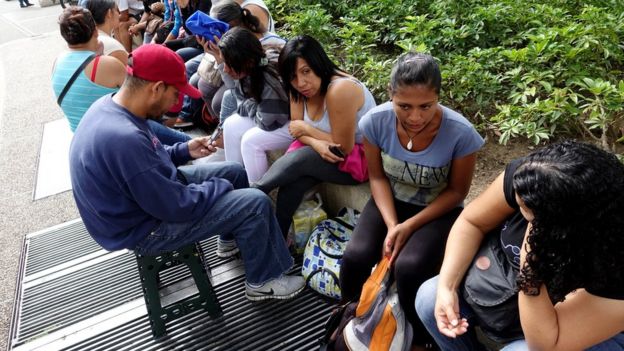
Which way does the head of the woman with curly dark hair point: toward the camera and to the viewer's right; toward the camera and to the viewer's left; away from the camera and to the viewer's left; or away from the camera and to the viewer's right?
away from the camera and to the viewer's left

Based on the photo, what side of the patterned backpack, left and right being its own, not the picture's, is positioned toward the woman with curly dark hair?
left

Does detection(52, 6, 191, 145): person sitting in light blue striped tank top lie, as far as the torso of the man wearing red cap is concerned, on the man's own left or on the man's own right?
on the man's own left

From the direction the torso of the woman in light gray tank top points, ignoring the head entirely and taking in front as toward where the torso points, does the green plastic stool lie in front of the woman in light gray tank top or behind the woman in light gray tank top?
in front

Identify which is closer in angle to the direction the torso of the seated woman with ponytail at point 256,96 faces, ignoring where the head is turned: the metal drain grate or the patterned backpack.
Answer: the metal drain grate

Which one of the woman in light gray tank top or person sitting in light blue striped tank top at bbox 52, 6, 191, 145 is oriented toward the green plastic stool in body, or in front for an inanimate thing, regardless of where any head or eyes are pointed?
the woman in light gray tank top

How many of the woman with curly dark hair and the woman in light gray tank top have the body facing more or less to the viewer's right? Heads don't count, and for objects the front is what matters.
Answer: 0

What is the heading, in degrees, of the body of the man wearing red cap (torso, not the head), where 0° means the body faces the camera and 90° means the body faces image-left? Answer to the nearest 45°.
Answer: approximately 270°

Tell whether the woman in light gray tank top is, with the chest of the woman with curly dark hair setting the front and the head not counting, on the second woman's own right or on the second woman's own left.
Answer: on the second woman's own right
